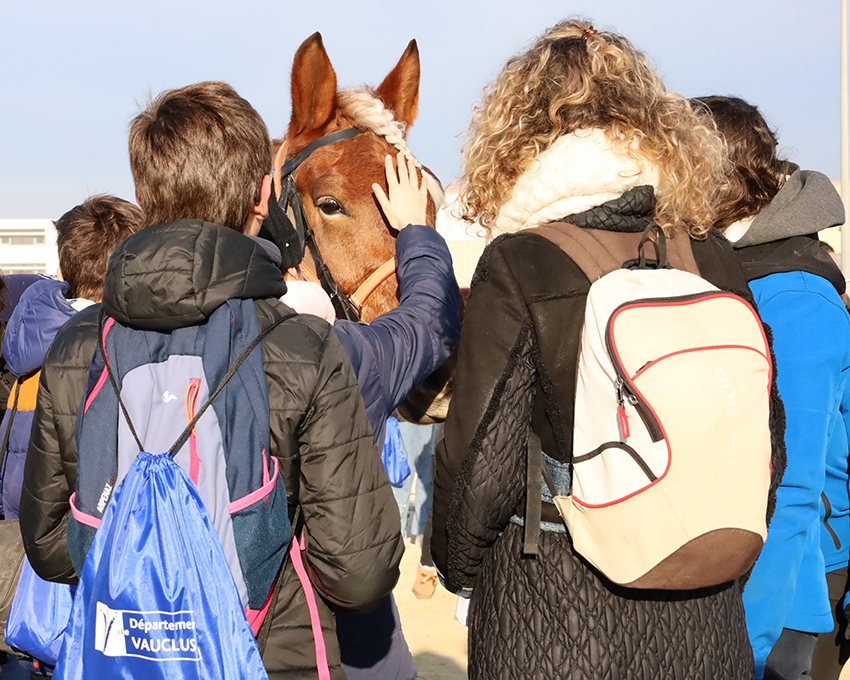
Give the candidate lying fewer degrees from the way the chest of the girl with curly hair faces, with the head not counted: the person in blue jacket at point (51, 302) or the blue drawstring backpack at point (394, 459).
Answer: the blue drawstring backpack

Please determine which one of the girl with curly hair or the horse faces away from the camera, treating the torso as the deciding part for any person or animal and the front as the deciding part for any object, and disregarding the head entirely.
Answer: the girl with curly hair

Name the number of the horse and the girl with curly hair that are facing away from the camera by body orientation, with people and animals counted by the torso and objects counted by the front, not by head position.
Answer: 1

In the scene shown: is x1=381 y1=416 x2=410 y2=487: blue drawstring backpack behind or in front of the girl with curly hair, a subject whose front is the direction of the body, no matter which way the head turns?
in front

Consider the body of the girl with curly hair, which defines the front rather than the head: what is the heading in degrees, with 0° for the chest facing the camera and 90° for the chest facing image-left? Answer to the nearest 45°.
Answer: approximately 180°

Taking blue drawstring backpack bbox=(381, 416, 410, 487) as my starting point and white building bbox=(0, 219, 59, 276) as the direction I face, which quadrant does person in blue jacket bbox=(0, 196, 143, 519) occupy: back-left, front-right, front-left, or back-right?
back-left

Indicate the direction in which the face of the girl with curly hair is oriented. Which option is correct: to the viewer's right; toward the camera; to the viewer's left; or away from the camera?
away from the camera

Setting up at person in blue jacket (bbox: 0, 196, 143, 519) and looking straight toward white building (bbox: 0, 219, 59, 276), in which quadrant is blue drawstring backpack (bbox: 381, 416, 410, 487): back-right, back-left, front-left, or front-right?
front-right

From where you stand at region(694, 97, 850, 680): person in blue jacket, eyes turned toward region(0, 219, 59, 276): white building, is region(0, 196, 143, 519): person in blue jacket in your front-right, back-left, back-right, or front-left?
front-left

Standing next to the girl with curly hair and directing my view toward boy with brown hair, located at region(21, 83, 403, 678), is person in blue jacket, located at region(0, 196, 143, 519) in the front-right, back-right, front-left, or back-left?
front-right

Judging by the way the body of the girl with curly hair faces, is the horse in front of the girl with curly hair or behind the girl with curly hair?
in front
